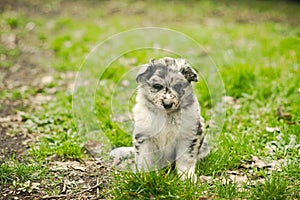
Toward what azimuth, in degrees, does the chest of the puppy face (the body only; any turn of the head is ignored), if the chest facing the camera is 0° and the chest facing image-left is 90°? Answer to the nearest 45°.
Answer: approximately 0°

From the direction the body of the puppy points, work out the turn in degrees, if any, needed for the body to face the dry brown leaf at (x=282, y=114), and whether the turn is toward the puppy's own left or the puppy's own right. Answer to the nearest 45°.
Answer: approximately 135° to the puppy's own left
